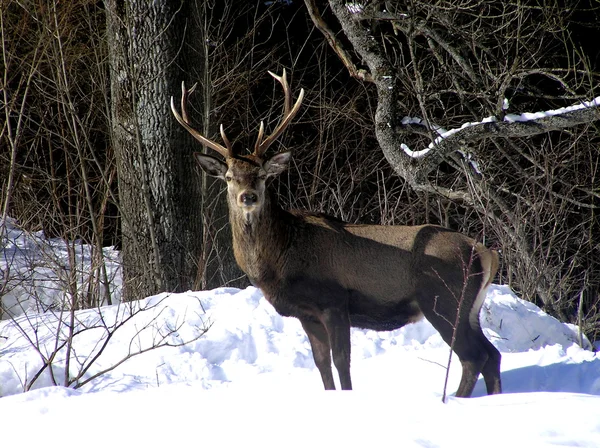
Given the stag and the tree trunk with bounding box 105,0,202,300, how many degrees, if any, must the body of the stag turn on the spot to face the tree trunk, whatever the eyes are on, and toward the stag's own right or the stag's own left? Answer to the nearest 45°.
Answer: approximately 45° to the stag's own right

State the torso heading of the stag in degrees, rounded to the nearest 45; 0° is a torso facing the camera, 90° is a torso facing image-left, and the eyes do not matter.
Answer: approximately 90°
